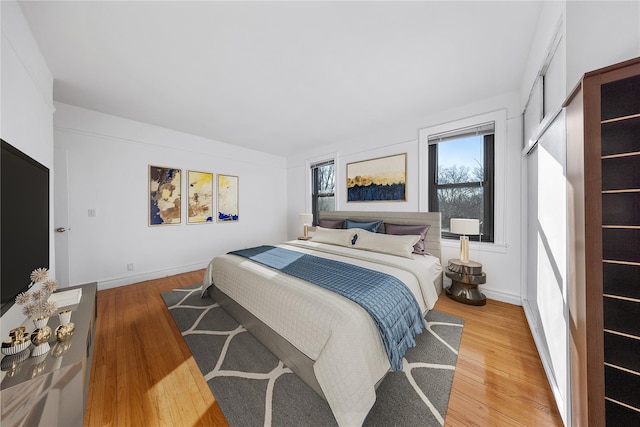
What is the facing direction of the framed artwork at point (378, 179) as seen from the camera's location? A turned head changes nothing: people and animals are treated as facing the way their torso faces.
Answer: facing the viewer and to the left of the viewer

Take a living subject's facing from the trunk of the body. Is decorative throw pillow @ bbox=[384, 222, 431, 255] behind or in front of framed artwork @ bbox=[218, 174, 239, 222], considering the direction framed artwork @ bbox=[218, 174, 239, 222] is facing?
in front

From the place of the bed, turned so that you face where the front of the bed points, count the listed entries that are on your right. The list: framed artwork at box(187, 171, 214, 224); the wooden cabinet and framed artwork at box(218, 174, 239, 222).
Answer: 2

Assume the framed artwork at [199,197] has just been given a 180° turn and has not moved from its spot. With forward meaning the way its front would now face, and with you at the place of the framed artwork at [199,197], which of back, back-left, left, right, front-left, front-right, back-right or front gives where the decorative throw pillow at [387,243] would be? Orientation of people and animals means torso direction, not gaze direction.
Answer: back

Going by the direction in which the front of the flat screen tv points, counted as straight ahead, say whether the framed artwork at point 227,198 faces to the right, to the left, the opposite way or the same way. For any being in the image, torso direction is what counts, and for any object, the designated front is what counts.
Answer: to the right

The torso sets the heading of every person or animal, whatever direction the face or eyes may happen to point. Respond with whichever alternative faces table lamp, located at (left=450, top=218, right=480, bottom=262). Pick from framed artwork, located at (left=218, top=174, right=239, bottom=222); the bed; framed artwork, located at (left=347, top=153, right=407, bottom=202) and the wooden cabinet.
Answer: framed artwork, located at (left=218, top=174, right=239, bottom=222)

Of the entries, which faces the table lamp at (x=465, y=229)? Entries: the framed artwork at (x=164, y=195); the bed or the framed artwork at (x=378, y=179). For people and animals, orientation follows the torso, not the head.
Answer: the framed artwork at (x=164, y=195)

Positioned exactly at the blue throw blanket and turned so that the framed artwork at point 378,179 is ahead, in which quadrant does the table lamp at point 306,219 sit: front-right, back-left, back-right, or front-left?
front-left

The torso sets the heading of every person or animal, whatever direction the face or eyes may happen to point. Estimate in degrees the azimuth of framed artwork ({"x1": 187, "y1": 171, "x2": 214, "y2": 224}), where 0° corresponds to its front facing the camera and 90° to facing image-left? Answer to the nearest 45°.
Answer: approximately 315°

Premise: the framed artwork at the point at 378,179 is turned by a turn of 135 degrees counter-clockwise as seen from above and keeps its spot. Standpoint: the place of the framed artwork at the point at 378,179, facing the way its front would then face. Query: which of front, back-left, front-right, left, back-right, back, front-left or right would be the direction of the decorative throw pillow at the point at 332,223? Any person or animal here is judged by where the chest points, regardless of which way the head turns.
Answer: back

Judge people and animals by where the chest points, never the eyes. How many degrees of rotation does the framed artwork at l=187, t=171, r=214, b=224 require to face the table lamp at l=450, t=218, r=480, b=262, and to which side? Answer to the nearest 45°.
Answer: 0° — it already faces it

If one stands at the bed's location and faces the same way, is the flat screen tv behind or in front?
in front

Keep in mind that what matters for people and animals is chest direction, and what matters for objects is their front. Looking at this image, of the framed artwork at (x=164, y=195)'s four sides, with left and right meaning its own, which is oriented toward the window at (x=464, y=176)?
front

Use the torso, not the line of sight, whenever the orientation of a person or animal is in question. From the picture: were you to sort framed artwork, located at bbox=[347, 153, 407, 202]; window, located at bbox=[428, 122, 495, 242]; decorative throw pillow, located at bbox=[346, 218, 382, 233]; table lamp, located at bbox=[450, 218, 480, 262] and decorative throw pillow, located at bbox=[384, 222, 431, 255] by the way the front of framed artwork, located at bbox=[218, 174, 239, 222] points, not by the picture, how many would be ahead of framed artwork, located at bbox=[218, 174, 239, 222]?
5

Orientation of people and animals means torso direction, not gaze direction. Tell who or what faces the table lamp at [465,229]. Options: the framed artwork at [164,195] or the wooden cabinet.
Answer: the framed artwork

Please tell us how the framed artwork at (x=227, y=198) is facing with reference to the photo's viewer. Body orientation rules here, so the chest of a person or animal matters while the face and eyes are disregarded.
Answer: facing the viewer and to the right of the viewer

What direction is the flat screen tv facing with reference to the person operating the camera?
facing to the right of the viewer
